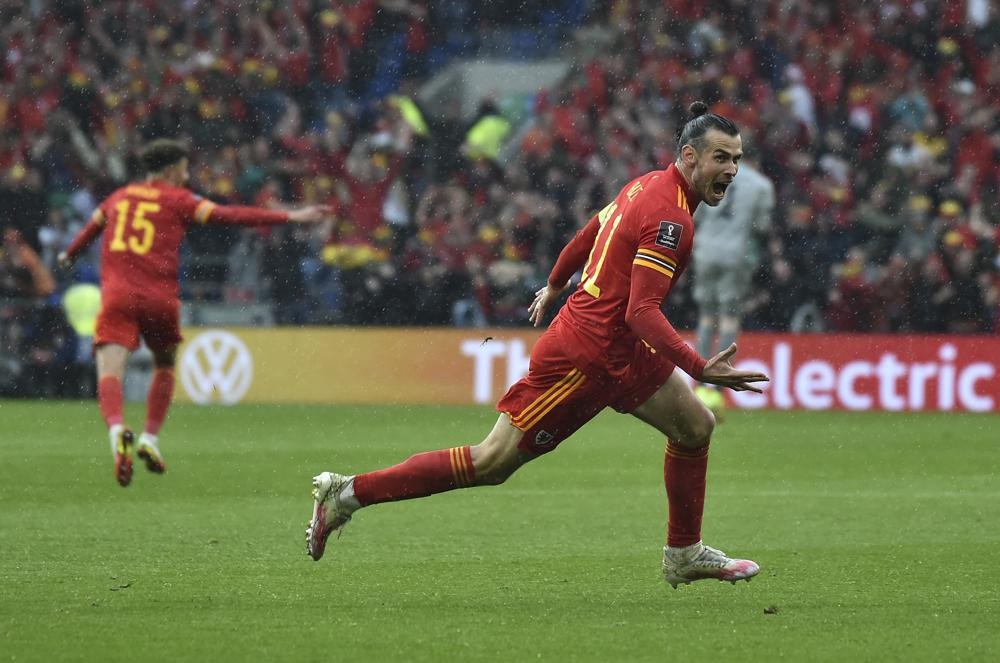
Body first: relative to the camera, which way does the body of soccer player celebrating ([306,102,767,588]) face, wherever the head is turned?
to the viewer's right

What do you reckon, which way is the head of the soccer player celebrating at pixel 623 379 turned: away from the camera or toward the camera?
toward the camera

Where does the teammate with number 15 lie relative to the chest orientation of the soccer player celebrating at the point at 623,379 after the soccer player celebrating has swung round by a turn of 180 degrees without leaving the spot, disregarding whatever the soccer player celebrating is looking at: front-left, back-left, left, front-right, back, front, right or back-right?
front-right
